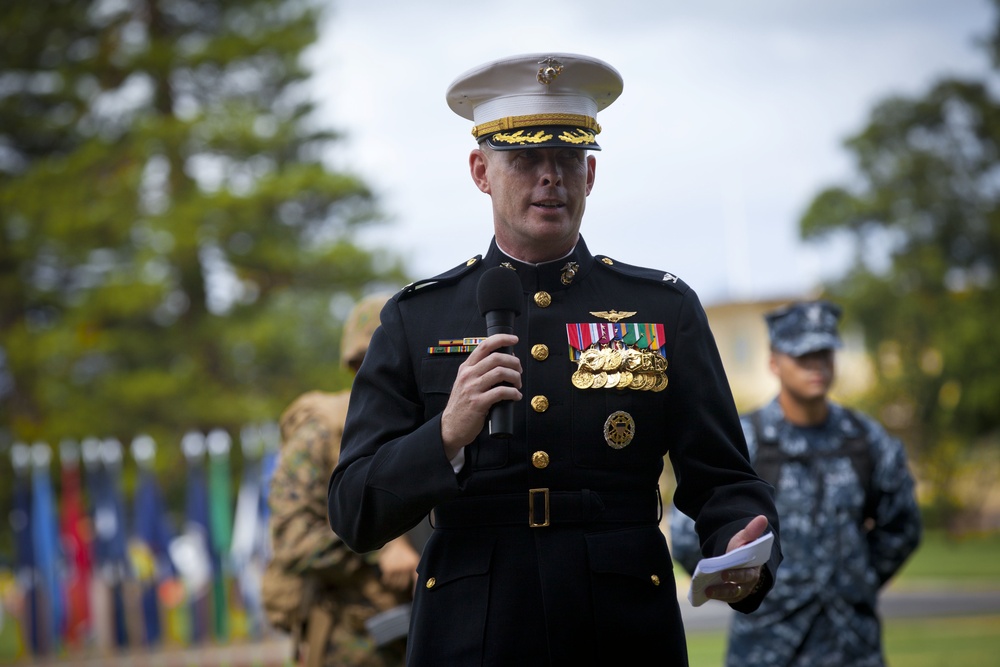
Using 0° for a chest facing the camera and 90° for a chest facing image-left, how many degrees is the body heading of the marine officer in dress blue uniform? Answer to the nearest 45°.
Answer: approximately 0°

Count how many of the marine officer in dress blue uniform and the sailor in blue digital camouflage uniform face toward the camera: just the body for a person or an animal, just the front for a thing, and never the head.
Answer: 2

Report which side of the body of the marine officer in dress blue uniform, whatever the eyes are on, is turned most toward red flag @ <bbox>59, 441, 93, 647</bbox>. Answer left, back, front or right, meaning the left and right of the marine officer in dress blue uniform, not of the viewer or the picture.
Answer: back

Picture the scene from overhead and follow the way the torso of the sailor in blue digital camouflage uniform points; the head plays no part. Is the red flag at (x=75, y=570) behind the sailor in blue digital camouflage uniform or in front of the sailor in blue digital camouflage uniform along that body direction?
behind

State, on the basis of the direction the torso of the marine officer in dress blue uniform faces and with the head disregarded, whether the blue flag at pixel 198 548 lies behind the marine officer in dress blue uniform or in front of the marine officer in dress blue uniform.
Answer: behind

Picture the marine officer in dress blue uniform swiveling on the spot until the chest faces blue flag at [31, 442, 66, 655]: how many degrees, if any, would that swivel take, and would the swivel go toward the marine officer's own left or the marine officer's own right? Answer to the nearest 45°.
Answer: approximately 135° to the marine officer's own right

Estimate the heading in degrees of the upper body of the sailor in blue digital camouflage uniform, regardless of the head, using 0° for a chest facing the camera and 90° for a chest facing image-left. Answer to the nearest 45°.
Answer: approximately 0°

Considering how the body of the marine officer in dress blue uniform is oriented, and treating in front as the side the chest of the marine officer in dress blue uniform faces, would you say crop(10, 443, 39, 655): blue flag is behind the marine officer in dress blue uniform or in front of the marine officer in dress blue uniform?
behind
